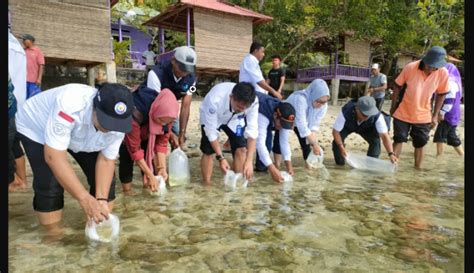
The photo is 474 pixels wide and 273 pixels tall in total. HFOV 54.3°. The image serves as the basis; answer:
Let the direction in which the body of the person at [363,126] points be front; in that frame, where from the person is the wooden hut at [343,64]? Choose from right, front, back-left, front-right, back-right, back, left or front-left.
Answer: back

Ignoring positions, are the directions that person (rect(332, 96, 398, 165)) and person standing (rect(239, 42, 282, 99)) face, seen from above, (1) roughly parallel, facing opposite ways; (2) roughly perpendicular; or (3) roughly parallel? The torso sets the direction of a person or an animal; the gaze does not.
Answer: roughly perpendicular

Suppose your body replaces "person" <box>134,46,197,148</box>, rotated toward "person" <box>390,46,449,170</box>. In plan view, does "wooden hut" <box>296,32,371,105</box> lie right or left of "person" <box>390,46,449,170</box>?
left

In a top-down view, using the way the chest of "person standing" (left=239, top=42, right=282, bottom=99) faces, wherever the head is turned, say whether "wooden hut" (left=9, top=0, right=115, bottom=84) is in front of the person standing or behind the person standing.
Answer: behind

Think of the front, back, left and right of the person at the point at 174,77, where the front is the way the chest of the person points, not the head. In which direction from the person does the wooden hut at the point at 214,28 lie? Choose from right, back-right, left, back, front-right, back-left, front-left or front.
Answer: back-left

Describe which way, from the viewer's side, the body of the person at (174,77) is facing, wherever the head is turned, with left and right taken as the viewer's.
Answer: facing the viewer and to the right of the viewer
